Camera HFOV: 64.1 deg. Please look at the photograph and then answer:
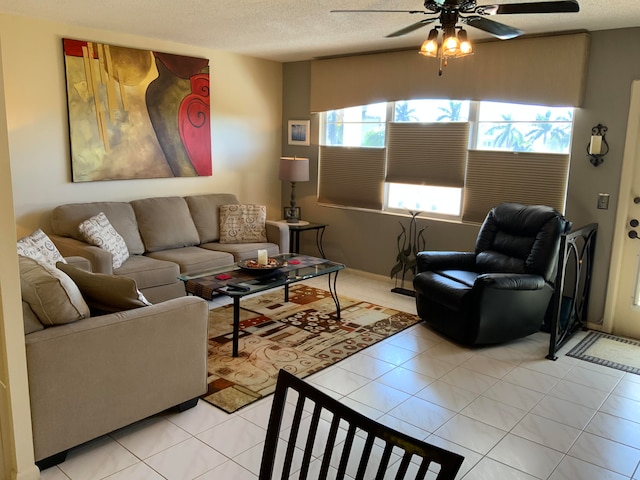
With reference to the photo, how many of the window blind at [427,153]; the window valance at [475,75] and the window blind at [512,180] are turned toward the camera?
3

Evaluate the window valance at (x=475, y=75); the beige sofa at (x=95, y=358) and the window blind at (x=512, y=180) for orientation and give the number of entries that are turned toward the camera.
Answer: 2

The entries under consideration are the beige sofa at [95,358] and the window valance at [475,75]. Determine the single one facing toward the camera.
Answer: the window valance

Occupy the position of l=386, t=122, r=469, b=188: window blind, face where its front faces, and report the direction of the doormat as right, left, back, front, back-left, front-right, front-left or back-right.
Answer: front-left

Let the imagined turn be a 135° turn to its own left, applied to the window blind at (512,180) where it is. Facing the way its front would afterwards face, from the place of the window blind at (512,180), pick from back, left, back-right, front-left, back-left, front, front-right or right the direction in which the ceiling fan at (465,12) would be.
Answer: back-right

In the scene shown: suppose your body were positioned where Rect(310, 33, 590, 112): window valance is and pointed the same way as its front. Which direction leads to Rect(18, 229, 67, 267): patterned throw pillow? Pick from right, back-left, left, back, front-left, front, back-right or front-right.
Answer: front-right

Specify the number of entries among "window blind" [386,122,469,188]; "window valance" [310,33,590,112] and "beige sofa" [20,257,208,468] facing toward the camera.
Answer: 2

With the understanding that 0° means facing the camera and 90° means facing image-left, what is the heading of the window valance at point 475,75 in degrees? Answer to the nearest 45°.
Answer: approximately 0°

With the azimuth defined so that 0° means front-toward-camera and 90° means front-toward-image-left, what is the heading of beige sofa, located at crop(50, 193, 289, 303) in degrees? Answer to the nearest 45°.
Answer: approximately 315°

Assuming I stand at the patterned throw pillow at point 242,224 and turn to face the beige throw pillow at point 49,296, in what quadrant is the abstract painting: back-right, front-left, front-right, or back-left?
front-right

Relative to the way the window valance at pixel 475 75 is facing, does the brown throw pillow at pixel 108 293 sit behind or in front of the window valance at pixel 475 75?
in front

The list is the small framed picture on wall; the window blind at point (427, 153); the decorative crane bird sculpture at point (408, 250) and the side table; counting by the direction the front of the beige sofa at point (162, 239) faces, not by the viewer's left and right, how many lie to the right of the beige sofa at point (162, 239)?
0

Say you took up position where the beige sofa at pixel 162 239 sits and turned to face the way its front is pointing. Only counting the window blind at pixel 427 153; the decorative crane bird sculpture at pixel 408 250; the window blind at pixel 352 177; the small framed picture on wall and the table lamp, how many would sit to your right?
0

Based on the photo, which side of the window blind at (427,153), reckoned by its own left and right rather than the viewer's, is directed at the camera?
front

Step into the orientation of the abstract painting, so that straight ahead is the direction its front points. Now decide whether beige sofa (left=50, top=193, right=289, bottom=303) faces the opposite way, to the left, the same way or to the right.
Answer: the same way

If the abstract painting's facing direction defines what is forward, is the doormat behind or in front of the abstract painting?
in front

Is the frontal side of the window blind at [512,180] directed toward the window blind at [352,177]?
no
